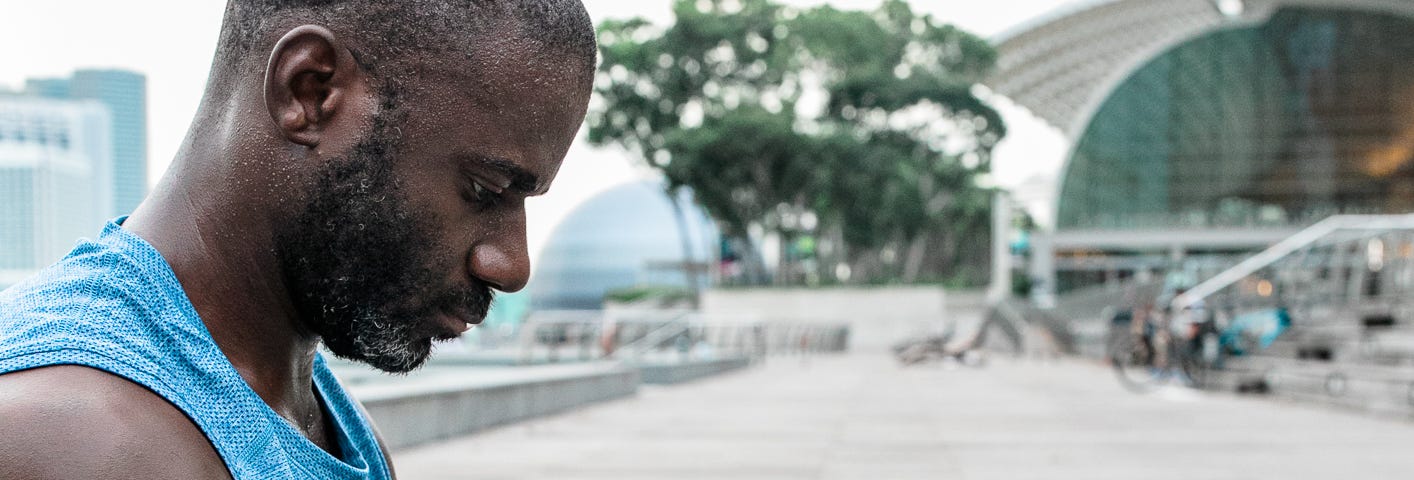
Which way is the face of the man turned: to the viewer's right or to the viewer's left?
to the viewer's right

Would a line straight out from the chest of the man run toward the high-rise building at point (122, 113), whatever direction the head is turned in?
no

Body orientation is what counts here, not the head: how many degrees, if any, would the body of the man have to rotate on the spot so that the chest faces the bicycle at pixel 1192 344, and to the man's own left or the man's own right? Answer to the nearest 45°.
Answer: approximately 45° to the man's own left

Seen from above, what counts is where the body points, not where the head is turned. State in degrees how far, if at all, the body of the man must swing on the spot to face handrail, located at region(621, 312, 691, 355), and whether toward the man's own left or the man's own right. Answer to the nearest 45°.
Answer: approximately 90° to the man's own left

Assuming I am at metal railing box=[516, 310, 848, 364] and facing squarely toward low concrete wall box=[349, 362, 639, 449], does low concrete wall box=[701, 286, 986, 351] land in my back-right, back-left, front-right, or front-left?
back-left

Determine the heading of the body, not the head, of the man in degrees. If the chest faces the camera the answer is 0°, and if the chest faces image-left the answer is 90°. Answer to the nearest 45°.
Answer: approximately 270°

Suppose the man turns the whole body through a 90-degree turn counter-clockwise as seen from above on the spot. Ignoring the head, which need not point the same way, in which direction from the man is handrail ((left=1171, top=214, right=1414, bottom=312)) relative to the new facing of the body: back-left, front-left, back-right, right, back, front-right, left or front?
front-right

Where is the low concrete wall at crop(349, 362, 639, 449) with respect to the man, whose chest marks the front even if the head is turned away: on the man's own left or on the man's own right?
on the man's own left

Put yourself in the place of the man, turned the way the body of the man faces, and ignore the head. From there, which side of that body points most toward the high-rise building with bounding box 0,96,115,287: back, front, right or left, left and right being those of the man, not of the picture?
left

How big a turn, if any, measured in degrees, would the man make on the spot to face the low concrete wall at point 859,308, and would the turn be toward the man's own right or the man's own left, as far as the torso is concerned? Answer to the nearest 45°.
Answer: approximately 45° to the man's own left

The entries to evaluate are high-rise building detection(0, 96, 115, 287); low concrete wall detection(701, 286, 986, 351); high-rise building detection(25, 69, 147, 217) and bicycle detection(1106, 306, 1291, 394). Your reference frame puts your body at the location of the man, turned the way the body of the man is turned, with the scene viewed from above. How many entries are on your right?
0
